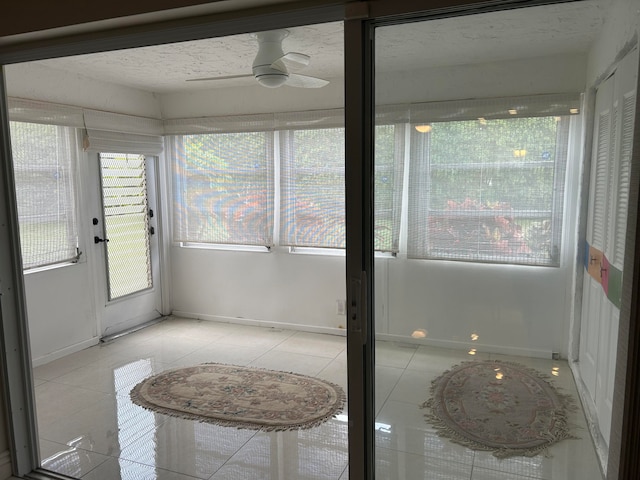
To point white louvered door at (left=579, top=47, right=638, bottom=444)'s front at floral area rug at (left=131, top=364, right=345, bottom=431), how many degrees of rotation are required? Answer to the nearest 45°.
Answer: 0° — it already faces it

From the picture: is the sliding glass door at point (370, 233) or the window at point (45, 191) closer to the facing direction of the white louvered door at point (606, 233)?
the window

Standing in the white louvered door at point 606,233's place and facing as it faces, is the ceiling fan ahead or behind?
ahead

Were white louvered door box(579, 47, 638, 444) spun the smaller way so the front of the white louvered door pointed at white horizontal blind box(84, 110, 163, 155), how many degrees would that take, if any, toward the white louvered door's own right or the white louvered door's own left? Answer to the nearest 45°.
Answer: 0° — it already faces it

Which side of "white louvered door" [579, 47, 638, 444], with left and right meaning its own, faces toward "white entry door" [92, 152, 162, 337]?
front

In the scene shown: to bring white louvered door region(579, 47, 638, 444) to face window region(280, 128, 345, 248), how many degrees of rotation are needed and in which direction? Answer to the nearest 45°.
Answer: approximately 45° to its right

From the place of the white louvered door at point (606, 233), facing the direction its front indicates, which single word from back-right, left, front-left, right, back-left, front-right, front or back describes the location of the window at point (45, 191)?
front

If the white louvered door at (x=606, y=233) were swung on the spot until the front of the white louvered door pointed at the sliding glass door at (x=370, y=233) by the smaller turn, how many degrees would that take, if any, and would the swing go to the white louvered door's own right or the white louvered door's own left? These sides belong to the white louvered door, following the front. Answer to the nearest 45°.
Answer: approximately 45° to the white louvered door's own left

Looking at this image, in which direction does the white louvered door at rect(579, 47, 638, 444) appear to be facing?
to the viewer's left
